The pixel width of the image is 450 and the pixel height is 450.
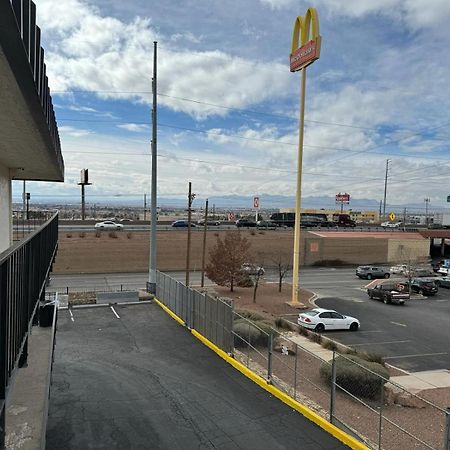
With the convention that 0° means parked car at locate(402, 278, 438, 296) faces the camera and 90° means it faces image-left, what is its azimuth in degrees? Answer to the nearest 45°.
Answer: approximately 135°

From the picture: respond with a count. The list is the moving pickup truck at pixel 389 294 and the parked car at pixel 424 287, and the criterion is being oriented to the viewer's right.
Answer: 0

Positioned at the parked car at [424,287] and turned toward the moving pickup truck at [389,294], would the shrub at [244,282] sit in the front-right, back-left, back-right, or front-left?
front-right

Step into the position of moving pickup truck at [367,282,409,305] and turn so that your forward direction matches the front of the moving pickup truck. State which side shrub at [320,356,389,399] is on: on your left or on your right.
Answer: on your left

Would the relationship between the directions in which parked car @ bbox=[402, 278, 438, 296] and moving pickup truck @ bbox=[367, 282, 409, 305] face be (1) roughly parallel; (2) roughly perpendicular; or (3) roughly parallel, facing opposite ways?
roughly parallel
